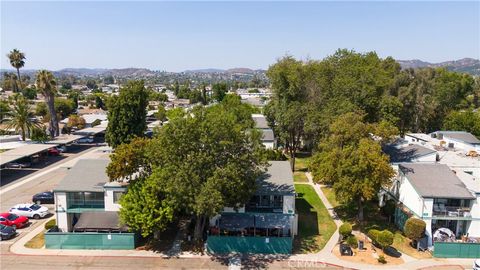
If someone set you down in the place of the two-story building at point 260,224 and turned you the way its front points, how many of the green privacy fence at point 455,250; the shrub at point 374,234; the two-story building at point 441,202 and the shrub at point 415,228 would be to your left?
4

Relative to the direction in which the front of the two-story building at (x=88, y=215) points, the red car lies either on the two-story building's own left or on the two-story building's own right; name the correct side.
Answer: on the two-story building's own right

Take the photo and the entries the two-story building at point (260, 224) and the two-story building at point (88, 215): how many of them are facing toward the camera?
2

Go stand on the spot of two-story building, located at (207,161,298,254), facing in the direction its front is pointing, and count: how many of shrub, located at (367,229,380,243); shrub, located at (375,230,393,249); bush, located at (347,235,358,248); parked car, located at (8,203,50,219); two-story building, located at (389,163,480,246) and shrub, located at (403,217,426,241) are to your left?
5

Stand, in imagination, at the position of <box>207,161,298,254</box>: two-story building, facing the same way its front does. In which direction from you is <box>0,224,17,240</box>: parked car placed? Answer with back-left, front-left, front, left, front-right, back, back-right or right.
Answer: right

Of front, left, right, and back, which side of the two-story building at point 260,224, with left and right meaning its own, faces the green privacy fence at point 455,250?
left

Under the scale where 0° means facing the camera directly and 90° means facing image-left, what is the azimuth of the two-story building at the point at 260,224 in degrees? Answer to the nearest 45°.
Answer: approximately 0°

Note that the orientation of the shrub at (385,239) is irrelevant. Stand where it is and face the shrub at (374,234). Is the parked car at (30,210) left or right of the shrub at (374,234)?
left

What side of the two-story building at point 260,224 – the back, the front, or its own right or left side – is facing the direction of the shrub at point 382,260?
left
